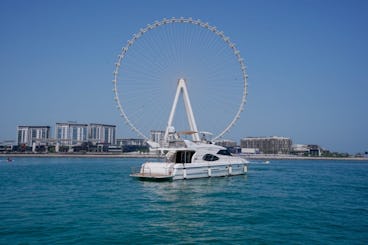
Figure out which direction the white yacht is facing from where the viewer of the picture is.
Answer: facing away from the viewer and to the right of the viewer
